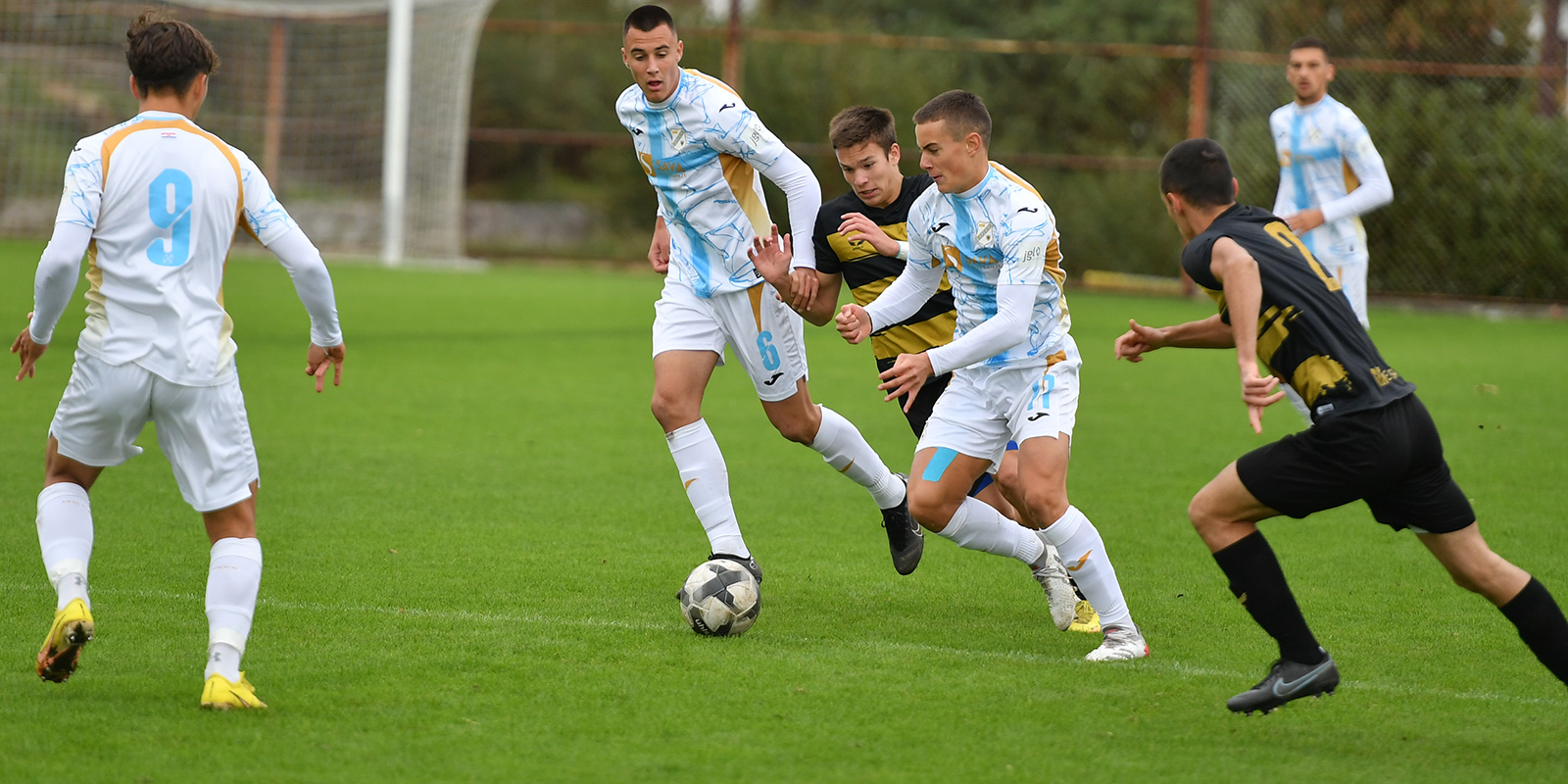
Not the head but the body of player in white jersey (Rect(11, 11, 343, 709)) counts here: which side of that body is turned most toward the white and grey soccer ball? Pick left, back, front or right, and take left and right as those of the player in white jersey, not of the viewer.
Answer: right

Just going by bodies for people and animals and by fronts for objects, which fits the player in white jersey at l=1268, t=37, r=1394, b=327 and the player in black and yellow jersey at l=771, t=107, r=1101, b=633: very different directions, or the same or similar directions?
same or similar directions

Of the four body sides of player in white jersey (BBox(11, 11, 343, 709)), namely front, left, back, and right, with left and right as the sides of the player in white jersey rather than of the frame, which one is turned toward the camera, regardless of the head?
back

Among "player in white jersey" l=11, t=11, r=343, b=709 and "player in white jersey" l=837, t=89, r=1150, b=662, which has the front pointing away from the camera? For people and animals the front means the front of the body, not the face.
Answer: "player in white jersey" l=11, t=11, r=343, b=709

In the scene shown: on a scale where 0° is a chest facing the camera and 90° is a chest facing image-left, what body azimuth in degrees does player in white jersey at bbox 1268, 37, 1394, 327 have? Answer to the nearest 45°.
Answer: approximately 45°

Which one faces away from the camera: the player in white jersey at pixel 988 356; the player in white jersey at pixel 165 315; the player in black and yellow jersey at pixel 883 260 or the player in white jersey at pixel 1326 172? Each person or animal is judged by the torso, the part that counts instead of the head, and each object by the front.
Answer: the player in white jersey at pixel 165 315

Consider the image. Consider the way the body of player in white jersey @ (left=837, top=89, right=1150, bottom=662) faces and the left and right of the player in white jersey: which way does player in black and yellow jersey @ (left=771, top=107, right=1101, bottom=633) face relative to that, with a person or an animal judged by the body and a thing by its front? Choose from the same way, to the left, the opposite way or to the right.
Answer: the same way

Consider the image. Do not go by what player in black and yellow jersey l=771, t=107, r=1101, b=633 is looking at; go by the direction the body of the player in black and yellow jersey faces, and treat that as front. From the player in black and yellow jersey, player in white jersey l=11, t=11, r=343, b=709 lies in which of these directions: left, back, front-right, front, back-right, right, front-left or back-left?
front

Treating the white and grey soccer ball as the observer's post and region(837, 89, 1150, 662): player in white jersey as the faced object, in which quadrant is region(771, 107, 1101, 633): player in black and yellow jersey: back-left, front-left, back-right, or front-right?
front-left

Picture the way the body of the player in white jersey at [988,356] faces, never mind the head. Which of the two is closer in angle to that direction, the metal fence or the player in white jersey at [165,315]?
the player in white jersey

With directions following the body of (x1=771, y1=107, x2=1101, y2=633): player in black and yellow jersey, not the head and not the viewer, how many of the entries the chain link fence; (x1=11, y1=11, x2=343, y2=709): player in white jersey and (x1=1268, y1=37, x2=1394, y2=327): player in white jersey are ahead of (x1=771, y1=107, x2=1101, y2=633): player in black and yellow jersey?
1

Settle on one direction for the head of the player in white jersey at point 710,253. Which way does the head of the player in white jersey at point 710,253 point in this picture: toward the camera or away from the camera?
toward the camera

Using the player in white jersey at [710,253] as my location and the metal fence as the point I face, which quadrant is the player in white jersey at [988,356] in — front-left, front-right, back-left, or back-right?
back-right

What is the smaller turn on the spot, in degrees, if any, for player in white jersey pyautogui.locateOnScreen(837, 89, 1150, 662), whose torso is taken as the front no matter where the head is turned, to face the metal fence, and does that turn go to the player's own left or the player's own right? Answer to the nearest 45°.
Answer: approximately 135° to the player's own right

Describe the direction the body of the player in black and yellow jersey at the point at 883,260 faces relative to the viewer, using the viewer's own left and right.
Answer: facing the viewer and to the left of the viewer
